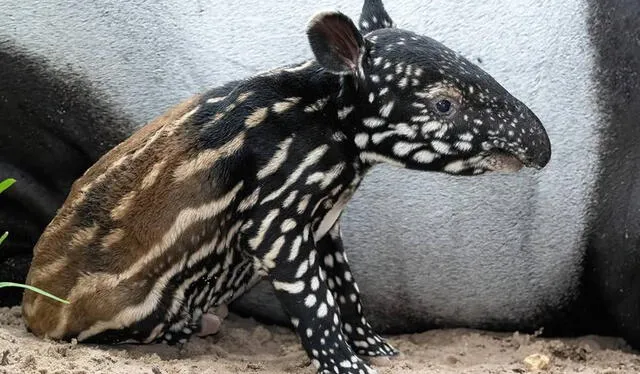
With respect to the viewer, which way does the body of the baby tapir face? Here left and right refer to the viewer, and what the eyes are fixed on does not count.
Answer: facing to the right of the viewer
